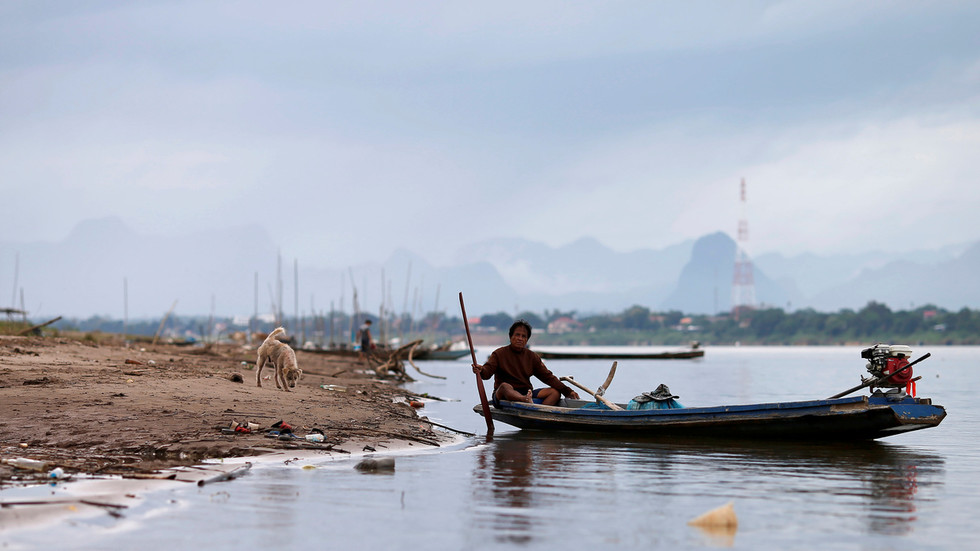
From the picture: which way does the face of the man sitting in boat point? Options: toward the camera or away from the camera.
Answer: toward the camera

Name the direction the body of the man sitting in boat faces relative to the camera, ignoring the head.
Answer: toward the camera

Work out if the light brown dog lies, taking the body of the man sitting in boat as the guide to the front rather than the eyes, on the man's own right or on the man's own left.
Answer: on the man's own right
